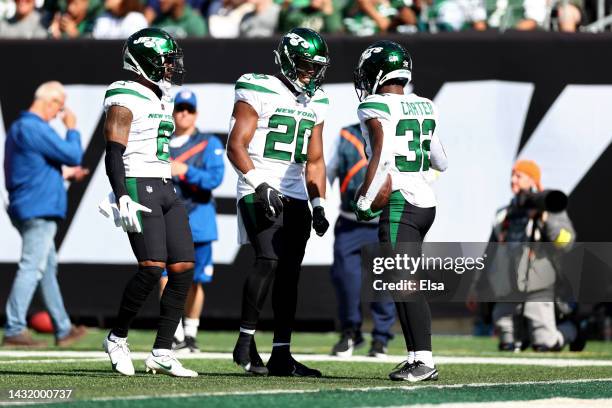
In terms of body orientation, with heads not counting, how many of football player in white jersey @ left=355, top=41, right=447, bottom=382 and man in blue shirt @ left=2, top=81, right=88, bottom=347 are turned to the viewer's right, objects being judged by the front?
1

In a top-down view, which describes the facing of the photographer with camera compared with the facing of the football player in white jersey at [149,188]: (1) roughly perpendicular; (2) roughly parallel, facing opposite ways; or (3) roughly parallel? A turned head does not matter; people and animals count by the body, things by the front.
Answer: roughly perpendicular

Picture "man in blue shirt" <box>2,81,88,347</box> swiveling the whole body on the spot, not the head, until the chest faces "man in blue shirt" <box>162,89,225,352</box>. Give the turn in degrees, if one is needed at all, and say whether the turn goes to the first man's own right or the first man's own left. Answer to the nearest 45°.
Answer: approximately 45° to the first man's own right

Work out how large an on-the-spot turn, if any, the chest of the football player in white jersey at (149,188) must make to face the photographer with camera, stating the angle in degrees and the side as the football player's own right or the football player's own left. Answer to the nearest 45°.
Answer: approximately 90° to the football player's own left

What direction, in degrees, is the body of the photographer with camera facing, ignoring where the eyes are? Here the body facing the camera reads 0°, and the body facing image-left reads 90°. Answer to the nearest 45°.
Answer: approximately 45°

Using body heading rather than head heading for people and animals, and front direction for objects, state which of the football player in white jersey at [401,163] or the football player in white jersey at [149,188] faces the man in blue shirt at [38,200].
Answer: the football player in white jersey at [401,163]

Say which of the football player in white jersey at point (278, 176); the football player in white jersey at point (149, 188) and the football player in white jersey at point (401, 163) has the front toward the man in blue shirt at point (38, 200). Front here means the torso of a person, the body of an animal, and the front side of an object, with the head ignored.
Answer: the football player in white jersey at point (401, 163)

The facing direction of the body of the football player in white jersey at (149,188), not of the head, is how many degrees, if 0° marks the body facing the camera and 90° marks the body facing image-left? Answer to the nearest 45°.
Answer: approximately 315°

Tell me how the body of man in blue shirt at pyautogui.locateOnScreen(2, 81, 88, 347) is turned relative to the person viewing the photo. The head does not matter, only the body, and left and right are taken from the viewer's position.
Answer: facing to the right of the viewer

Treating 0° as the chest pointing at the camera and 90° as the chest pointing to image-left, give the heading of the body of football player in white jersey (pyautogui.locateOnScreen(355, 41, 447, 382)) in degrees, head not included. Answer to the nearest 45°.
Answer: approximately 135°

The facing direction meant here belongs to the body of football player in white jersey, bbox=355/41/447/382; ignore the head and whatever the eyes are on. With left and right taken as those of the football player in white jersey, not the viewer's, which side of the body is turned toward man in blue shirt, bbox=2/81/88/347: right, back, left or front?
front

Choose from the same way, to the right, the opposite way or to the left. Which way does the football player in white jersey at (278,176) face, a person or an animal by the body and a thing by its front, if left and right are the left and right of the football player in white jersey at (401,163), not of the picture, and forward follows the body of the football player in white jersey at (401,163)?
the opposite way

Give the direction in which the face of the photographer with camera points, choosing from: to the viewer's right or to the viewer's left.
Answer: to the viewer's left

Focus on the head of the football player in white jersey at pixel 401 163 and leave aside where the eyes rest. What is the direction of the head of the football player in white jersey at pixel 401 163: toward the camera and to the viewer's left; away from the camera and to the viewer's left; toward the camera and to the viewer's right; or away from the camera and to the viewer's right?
away from the camera and to the viewer's left

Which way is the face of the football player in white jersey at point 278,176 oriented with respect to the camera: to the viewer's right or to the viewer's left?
to the viewer's right

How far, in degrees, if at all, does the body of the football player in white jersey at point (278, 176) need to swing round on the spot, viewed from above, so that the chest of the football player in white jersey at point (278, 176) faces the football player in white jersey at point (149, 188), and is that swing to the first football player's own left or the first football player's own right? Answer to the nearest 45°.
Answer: approximately 135° to the first football player's own right

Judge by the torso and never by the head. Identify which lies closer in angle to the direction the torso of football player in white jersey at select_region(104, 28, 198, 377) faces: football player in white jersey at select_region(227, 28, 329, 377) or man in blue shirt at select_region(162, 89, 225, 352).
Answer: the football player in white jersey

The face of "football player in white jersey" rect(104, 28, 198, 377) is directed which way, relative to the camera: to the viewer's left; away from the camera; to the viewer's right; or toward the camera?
to the viewer's right

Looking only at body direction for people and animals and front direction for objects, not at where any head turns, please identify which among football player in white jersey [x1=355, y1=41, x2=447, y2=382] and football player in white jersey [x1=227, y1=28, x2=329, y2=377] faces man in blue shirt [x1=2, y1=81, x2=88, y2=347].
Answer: football player in white jersey [x1=355, y1=41, x2=447, y2=382]
